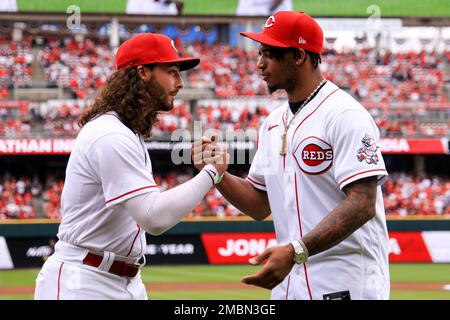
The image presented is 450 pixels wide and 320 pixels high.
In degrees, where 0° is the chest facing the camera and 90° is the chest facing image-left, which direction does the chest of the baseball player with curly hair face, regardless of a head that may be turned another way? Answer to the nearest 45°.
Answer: approximately 270°

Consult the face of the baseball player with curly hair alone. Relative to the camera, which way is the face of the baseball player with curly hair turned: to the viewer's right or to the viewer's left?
to the viewer's right
